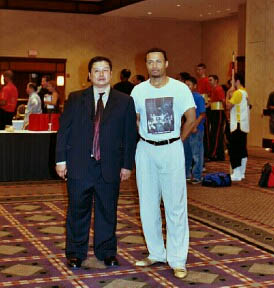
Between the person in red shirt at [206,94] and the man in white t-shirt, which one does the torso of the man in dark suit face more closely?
the man in white t-shirt

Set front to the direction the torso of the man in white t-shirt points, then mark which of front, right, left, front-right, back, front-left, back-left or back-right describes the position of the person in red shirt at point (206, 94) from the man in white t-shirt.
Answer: back

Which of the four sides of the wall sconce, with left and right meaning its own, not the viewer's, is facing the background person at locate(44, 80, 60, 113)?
front

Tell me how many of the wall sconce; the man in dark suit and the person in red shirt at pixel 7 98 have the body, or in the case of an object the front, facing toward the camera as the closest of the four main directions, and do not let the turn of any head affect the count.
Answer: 2

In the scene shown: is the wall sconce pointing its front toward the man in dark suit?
yes

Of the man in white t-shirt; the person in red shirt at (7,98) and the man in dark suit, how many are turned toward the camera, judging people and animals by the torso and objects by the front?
2

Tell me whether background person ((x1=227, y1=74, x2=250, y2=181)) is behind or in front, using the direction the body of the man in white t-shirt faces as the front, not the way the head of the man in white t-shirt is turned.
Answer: behind

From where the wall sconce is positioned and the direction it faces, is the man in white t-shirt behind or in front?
in front

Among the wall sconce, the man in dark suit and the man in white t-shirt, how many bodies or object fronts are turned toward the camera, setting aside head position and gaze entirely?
3

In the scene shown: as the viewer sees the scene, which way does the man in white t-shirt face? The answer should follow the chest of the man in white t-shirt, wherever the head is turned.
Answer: toward the camera

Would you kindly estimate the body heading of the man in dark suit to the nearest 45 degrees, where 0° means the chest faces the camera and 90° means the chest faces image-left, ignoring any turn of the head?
approximately 0°
